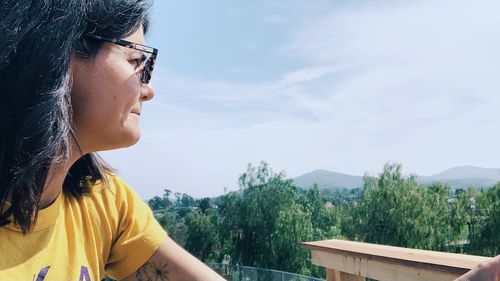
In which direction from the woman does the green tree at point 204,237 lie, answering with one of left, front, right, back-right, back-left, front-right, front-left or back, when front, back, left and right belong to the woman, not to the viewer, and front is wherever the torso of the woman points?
back-left

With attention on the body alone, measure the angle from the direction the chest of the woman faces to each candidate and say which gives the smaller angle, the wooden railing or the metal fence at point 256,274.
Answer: the wooden railing

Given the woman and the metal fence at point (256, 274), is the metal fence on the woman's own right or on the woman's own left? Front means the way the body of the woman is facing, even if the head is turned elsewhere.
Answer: on the woman's own left

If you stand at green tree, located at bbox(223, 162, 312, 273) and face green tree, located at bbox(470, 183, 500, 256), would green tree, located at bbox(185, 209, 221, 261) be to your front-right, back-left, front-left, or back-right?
back-left

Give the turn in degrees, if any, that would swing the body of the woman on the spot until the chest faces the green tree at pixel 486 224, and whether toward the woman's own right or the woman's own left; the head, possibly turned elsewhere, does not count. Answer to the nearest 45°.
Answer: approximately 90° to the woman's own left

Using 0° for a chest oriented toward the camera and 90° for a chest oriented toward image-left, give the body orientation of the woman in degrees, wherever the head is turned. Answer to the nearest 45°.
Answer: approximately 315°

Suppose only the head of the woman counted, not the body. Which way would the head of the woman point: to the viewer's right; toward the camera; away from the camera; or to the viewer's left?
to the viewer's right
